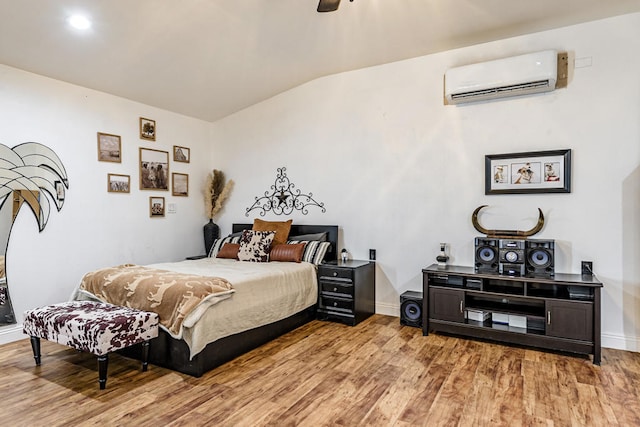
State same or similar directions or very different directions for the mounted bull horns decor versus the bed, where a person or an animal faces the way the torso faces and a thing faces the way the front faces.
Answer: same or similar directions

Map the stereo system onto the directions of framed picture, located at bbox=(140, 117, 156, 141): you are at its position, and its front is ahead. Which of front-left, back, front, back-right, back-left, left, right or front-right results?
front

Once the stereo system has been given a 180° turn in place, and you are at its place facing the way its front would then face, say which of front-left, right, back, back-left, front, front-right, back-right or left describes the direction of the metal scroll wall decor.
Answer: left

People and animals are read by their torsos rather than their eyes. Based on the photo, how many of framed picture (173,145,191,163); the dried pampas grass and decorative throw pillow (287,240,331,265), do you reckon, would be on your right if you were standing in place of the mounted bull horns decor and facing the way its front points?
3

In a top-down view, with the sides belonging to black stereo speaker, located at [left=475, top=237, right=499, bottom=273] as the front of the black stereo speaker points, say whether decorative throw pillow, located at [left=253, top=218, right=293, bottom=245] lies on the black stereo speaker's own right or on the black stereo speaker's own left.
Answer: on the black stereo speaker's own right

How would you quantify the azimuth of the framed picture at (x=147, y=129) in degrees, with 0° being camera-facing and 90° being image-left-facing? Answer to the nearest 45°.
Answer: approximately 315°

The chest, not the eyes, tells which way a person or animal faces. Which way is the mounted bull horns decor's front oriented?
toward the camera

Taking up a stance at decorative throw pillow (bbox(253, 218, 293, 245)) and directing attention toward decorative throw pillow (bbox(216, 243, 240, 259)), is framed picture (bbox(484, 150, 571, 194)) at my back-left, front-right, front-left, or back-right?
back-left

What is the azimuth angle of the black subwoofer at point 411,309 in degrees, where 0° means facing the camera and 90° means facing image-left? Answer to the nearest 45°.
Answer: approximately 45°

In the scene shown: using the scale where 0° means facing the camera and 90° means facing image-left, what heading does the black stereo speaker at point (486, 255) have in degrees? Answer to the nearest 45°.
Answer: approximately 0°

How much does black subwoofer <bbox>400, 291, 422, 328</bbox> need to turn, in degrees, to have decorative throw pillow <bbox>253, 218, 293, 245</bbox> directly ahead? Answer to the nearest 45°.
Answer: approximately 45° to its right

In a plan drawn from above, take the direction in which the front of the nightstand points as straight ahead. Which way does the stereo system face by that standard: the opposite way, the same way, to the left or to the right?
the same way

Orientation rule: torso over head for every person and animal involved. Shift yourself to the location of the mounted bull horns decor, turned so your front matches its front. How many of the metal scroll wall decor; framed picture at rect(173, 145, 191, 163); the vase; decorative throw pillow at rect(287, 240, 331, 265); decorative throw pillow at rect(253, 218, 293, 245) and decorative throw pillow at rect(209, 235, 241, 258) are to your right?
6

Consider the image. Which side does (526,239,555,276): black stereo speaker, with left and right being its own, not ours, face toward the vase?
right

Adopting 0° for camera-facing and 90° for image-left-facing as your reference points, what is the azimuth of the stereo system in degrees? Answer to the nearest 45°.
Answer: approximately 0°

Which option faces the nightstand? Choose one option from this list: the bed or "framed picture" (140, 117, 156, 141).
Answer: the framed picture

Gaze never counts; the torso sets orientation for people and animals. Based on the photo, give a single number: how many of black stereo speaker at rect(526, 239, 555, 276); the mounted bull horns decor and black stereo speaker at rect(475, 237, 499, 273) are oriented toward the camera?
3
